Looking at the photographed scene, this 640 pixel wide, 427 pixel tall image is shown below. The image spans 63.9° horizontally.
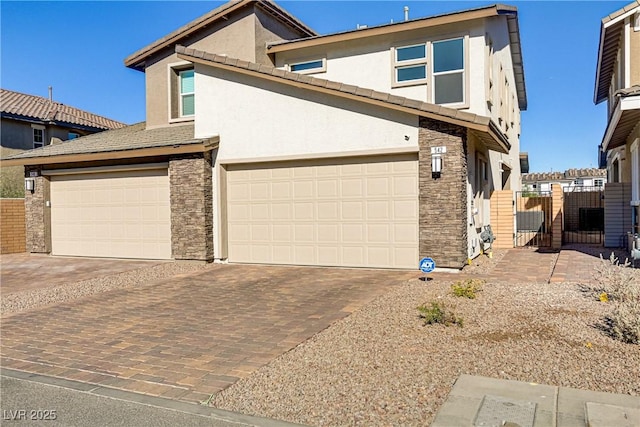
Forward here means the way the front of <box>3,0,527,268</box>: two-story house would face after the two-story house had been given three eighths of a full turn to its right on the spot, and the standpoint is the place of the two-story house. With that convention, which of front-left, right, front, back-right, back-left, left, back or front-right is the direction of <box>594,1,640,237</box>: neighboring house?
right

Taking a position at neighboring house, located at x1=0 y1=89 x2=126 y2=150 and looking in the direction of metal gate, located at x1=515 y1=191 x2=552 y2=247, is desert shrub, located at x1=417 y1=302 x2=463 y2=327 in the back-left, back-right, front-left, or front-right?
front-right

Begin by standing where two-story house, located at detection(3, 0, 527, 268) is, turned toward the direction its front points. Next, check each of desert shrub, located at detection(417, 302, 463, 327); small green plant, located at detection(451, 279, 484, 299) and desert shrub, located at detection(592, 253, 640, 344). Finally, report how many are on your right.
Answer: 0

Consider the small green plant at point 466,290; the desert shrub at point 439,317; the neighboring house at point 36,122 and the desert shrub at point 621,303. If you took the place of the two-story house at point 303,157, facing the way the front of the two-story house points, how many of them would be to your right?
1

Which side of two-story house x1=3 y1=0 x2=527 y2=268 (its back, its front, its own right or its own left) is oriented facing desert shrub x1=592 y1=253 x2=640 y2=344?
left

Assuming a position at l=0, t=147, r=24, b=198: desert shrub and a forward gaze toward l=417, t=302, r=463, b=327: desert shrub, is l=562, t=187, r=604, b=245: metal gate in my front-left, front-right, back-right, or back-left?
front-left

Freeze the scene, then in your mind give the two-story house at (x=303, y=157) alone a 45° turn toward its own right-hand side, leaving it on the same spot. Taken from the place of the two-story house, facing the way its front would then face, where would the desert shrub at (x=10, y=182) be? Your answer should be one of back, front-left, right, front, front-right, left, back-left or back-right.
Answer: front-right

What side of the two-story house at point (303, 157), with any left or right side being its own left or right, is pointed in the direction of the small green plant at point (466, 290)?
front

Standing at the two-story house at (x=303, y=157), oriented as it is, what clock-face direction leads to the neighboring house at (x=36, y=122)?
The neighboring house is roughly at 3 o'clock from the two-story house.

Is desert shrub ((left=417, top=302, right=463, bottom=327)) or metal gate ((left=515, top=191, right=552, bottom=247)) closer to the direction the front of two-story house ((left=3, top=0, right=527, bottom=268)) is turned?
the desert shrub

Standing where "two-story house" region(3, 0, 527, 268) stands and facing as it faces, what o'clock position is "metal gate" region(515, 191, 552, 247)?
The metal gate is roughly at 9 o'clock from the two-story house.

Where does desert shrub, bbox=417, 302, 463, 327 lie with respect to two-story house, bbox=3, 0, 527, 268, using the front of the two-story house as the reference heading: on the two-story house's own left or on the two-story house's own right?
on the two-story house's own left
